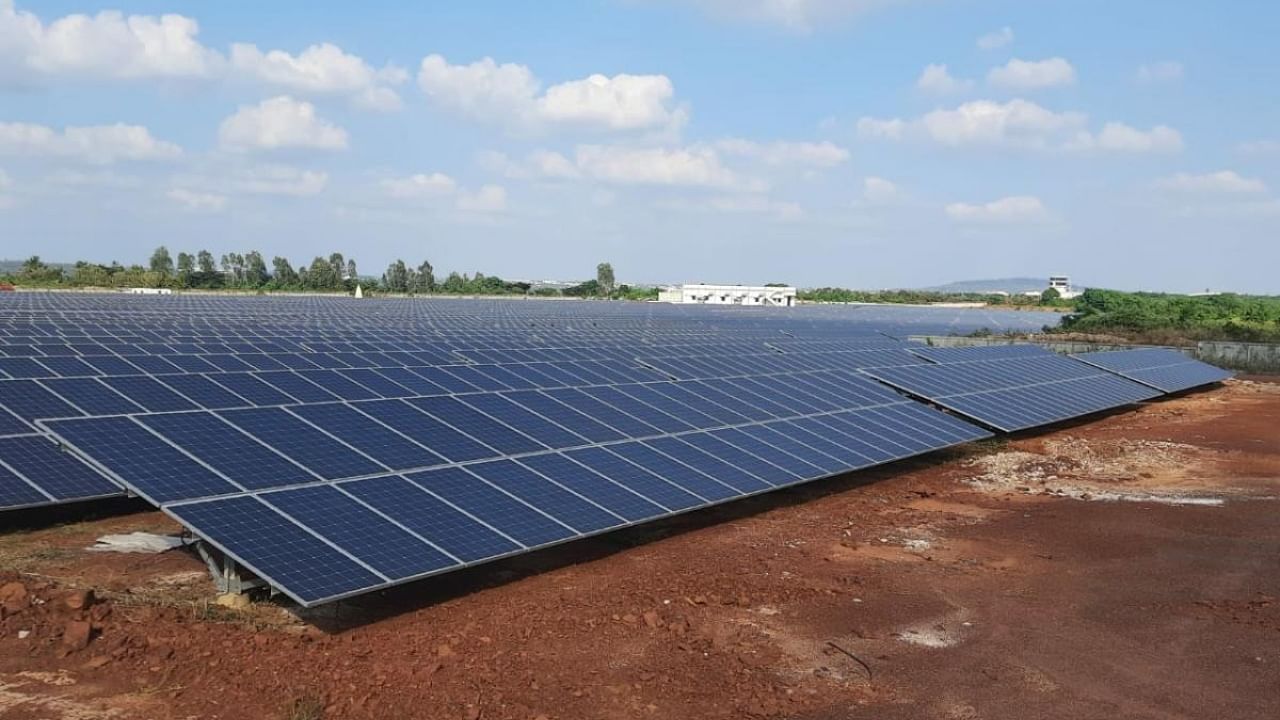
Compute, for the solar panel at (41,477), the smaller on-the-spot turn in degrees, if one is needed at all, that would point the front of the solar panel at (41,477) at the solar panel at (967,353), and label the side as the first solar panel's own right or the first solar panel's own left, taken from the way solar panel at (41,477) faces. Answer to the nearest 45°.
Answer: approximately 45° to the first solar panel's own left

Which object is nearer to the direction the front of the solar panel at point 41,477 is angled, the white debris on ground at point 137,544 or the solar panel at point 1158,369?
the white debris on ground

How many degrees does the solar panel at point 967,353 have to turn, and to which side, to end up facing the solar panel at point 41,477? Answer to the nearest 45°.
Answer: approximately 90° to its right

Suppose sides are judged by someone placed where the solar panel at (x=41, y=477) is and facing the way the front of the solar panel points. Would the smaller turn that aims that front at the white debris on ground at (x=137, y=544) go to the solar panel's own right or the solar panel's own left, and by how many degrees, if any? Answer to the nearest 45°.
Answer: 0° — it already faces it

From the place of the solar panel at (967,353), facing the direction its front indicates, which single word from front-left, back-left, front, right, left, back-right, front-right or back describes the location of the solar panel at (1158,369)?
left

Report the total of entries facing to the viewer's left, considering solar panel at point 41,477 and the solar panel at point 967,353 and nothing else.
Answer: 0

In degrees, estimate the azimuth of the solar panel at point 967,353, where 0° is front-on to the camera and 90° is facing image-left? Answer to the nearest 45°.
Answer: approximately 315°

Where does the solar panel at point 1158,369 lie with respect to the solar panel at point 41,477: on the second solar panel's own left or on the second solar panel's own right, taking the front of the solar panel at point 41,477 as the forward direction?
on the second solar panel's own left

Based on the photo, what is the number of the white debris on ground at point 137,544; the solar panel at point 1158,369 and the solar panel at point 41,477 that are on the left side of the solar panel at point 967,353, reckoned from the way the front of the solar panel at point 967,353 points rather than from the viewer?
1

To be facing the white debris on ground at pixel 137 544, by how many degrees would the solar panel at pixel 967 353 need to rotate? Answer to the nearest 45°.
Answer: approximately 45° to its right
